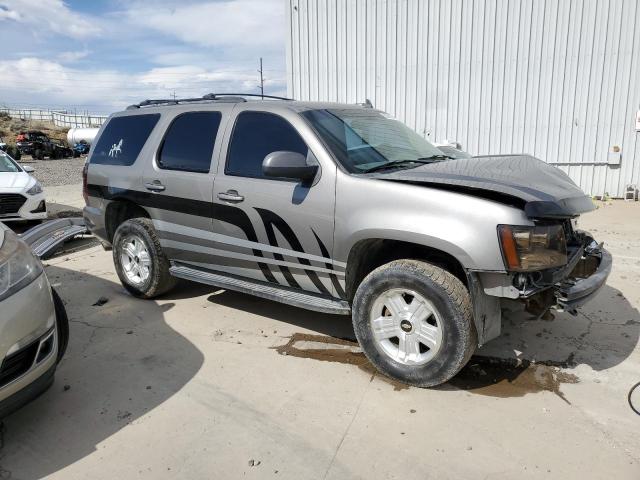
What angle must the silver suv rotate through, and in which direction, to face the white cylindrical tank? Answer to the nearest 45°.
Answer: approximately 180°

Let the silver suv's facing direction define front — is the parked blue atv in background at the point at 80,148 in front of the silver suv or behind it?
behind

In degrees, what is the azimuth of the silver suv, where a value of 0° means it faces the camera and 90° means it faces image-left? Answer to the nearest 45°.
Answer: approximately 315°

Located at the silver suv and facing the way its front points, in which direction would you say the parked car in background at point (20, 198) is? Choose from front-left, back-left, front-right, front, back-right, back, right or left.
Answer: back
